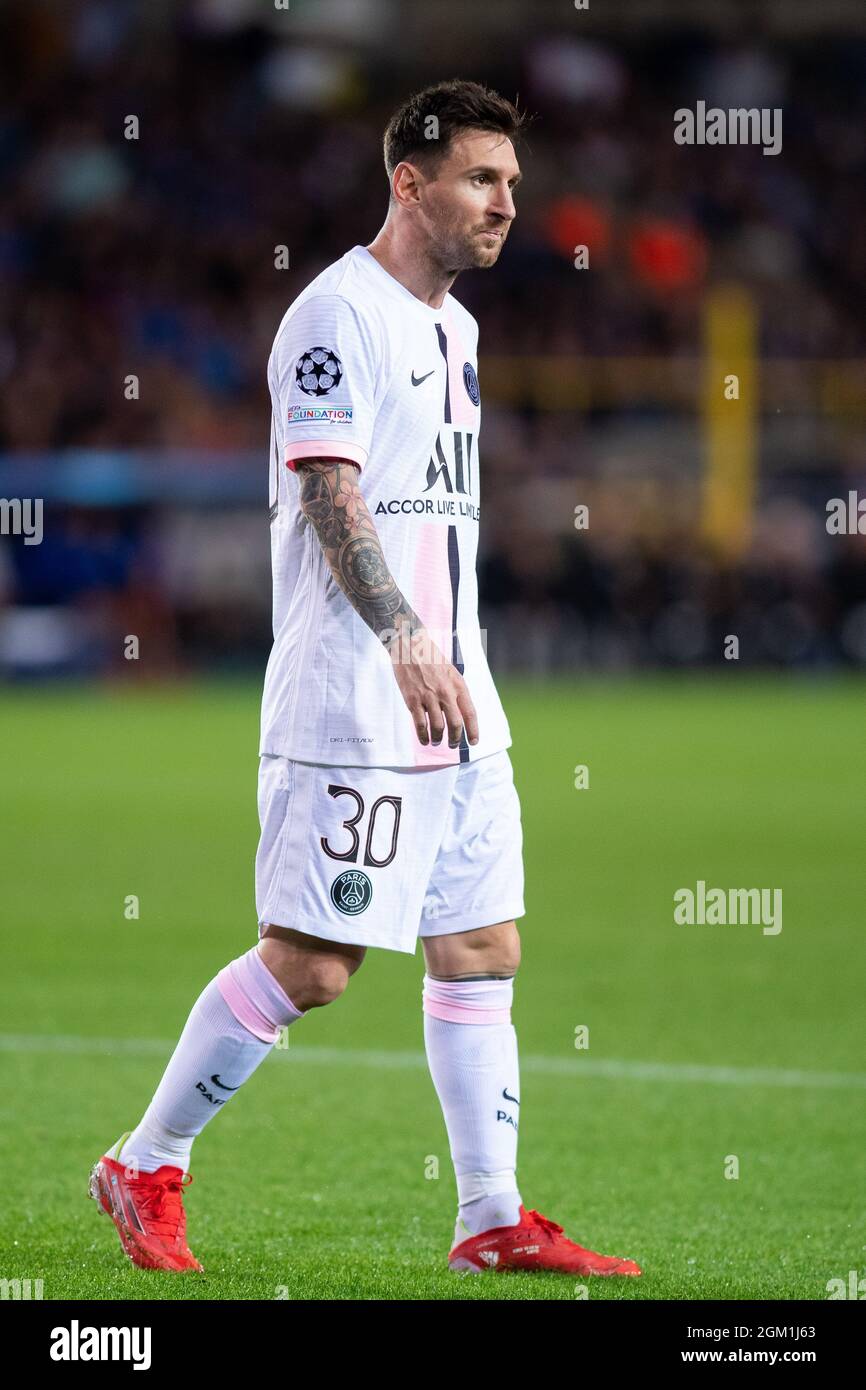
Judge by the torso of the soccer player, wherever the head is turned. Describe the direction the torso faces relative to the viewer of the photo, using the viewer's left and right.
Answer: facing the viewer and to the right of the viewer
